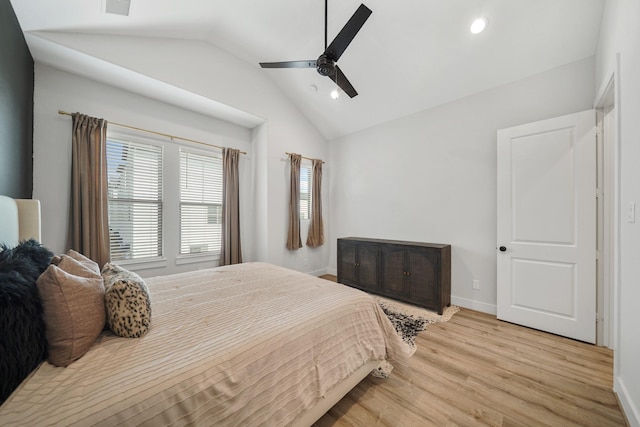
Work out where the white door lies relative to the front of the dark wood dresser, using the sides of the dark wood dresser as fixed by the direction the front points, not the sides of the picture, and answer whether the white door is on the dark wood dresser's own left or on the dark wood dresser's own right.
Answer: on the dark wood dresser's own left

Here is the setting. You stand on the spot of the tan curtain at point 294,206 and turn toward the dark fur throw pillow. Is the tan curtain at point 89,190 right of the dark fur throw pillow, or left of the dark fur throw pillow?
right

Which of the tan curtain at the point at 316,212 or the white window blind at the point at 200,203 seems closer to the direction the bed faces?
the tan curtain

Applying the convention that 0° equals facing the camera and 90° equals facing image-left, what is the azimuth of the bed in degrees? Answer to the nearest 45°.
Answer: approximately 225°

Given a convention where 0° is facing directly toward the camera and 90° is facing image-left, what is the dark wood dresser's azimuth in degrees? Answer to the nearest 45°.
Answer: approximately 45°

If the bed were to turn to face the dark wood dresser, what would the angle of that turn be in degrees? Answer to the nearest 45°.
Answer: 0° — it already faces it

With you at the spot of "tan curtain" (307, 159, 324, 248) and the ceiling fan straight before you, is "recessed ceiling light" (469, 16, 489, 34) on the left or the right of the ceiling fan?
left

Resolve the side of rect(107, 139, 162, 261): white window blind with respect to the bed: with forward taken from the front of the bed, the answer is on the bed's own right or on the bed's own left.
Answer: on the bed's own left
